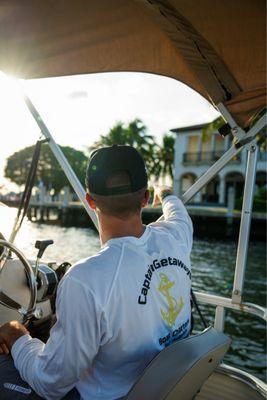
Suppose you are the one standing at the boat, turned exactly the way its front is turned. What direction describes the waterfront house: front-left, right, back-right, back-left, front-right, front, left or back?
front-right

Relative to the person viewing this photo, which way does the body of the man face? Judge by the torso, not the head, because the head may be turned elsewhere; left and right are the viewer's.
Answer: facing away from the viewer and to the left of the viewer

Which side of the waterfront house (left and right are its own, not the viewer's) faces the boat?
front

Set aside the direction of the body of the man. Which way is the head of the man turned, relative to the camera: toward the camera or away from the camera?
away from the camera

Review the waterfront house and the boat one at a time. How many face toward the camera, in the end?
1

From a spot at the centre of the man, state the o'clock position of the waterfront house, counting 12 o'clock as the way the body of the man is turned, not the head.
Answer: The waterfront house is roughly at 2 o'clock from the man.

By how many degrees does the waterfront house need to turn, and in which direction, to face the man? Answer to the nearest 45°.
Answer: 0° — it already faces them

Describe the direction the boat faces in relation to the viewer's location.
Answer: facing away from the viewer and to the left of the viewer
